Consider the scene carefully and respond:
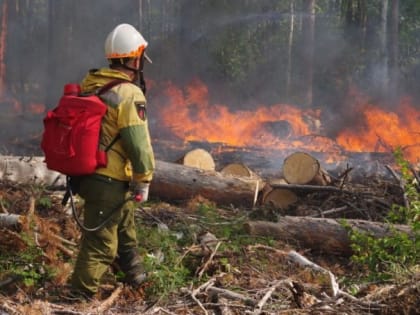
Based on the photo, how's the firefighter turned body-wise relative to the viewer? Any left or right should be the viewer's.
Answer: facing away from the viewer and to the right of the viewer

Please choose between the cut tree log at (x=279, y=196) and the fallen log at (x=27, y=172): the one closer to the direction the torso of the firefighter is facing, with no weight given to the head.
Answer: the cut tree log

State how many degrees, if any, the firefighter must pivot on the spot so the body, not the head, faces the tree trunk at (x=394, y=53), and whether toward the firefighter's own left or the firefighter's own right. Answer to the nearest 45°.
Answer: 0° — they already face it

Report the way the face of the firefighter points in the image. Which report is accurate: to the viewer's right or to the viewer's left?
to the viewer's right

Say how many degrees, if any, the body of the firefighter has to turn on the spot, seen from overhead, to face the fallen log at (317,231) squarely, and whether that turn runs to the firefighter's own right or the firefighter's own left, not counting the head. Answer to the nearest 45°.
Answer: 0° — they already face it

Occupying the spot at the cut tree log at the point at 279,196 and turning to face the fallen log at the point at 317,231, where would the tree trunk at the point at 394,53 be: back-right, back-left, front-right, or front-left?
back-left

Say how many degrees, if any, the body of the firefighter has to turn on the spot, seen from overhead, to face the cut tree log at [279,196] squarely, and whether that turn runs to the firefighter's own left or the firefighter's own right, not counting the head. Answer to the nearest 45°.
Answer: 0° — they already face it

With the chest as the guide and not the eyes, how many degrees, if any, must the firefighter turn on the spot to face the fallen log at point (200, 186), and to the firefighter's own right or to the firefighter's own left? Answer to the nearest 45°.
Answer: approximately 45° to the firefighter's own left

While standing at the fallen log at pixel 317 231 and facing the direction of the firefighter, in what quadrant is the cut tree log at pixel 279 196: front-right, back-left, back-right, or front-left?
back-right

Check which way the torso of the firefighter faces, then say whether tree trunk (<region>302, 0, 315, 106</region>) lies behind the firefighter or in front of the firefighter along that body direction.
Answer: in front
